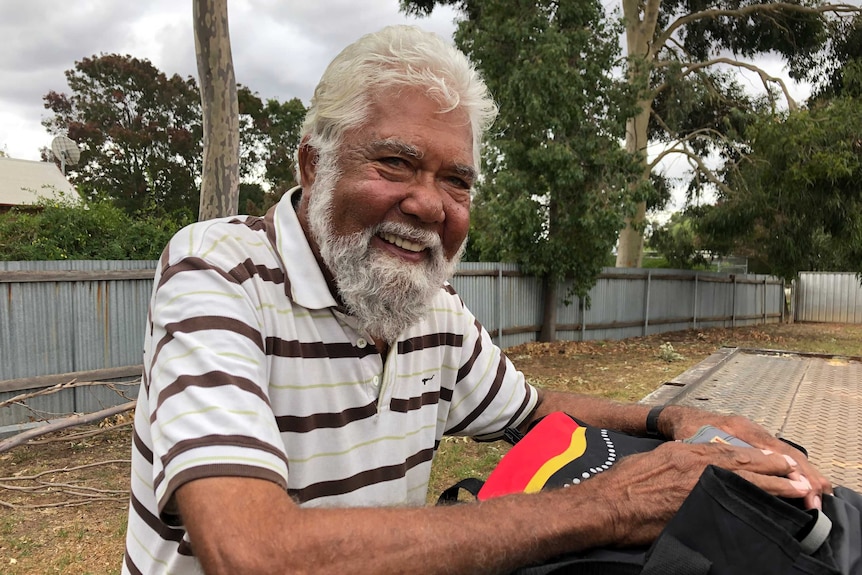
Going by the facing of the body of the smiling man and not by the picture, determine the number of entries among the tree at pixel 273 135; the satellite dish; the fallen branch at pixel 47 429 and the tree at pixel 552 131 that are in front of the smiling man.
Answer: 0

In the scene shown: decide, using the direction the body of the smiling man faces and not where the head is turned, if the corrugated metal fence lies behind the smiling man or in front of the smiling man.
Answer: behind

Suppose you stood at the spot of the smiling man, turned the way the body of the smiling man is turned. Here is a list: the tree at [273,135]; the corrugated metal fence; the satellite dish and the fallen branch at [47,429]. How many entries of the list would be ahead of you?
0

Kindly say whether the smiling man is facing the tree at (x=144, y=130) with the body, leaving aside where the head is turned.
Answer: no

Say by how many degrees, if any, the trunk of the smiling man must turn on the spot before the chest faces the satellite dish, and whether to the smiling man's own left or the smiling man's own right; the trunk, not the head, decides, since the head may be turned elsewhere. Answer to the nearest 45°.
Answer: approximately 180°

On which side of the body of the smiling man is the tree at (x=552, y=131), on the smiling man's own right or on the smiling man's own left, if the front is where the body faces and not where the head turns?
on the smiling man's own left

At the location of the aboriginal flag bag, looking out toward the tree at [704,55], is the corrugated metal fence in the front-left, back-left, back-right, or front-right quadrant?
front-left

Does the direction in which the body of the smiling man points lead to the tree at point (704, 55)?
no

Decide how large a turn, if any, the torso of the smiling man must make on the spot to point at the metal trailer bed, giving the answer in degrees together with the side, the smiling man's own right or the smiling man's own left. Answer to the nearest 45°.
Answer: approximately 90° to the smiling man's own left

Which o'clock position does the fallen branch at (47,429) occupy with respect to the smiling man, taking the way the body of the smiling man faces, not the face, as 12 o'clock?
The fallen branch is roughly at 6 o'clock from the smiling man.

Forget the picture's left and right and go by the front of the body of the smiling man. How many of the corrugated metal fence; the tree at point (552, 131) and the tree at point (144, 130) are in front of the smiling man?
0

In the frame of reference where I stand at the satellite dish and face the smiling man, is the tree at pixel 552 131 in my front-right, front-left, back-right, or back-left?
front-left

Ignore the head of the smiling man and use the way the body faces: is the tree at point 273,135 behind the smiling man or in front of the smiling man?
behind

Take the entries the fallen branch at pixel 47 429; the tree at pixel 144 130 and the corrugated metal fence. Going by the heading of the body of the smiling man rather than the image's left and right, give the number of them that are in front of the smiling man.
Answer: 0
